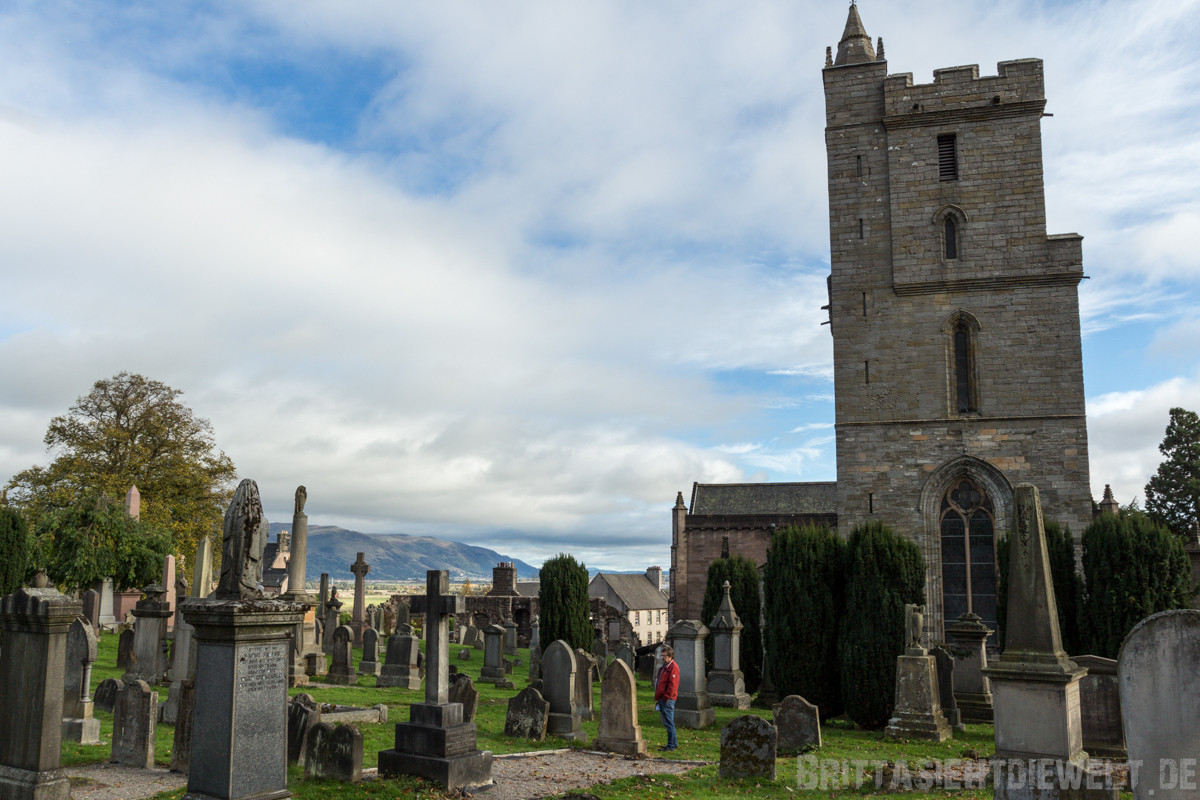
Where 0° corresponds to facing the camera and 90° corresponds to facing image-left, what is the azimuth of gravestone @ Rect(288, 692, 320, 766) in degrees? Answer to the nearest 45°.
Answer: approximately 45°

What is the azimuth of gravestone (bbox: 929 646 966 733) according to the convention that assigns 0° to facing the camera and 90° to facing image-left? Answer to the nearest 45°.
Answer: approximately 45°

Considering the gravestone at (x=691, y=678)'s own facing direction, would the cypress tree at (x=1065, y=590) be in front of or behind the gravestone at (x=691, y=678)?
behind

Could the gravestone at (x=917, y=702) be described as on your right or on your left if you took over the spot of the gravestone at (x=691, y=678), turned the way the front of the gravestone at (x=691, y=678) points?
on your left

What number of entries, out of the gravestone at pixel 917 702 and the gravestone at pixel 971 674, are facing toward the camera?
2

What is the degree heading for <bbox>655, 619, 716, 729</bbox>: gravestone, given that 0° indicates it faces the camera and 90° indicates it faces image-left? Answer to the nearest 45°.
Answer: approximately 45°

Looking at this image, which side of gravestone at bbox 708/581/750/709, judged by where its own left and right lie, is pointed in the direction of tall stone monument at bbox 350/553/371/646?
right
